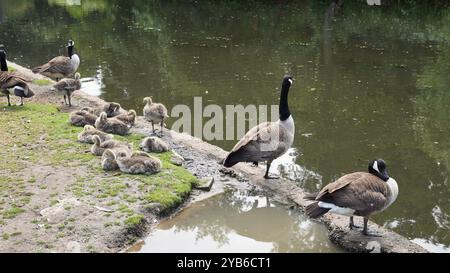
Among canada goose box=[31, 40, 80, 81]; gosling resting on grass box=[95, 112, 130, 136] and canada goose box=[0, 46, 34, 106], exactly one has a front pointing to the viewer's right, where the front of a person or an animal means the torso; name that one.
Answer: canada goose box=[31, 40, 80, 81]

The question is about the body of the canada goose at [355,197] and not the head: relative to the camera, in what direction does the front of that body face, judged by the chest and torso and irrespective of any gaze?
to the viewer's right

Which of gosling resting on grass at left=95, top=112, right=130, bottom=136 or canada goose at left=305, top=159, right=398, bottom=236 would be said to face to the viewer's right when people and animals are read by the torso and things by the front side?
the canada goose

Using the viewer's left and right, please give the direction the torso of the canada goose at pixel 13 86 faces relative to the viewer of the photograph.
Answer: facing to the left of the viewer

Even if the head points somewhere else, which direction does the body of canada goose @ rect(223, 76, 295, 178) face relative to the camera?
to the viewer's right

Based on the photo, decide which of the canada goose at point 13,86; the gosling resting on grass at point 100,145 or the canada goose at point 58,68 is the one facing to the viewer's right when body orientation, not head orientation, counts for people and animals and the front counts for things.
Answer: the canada goose at point 58,68

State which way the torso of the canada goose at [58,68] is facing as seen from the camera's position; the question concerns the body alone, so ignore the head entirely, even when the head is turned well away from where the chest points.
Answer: to the viewer's right

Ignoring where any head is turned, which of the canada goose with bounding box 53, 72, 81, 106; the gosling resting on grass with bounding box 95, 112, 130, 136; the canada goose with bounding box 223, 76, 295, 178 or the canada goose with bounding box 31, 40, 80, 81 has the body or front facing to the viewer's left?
the gosling resting on grass

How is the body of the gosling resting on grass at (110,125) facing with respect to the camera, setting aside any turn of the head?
to the viewer's left

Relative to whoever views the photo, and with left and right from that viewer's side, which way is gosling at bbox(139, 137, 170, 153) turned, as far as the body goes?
facing to the left of the viewer

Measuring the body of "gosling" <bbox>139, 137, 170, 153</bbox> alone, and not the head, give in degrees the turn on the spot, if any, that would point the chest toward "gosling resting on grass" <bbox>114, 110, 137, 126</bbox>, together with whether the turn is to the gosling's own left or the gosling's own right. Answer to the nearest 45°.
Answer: approximately 90° to the gosling's own right

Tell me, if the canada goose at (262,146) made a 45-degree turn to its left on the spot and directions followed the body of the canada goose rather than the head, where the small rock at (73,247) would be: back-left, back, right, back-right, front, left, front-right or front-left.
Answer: back

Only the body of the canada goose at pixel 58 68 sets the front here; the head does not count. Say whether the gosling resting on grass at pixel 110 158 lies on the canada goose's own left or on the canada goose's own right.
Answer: on the canada goose's own right
